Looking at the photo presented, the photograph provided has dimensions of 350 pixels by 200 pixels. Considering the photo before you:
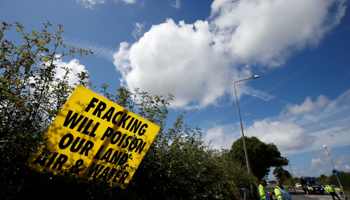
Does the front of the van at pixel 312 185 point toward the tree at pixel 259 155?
no

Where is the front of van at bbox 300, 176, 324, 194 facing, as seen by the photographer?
facing the viewer and to the right of the viewer

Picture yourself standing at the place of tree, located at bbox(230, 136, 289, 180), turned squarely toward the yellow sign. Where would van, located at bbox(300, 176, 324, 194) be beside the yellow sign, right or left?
left

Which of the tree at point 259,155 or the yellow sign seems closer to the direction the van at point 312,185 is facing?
the yellow sign

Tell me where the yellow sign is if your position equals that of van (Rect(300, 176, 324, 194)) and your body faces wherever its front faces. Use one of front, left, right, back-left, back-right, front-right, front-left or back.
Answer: front-right
